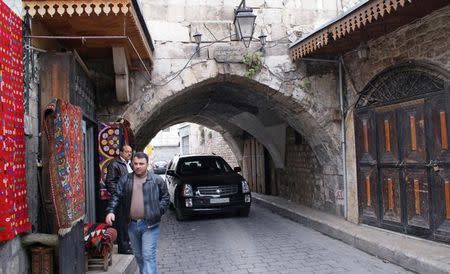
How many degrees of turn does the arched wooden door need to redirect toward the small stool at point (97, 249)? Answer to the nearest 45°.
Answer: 0° — it already faces it

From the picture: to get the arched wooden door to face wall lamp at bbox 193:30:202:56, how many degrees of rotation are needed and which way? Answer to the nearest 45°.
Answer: approximately 45° to its right

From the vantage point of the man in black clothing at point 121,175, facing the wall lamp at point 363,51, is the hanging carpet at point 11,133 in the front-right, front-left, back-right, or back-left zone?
back-right

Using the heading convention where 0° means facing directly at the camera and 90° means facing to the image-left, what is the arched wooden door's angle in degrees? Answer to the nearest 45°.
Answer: approximately 45°

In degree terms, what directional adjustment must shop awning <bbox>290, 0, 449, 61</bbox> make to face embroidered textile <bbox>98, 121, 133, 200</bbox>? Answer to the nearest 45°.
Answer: approximately 45° to its right

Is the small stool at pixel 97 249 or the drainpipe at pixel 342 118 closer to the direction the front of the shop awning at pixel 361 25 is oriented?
the small stool

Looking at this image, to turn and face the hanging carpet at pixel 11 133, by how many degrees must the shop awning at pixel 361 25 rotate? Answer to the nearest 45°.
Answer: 0° — it already faces it

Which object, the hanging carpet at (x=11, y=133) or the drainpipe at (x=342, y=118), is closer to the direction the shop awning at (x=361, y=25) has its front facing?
the hanging carpet

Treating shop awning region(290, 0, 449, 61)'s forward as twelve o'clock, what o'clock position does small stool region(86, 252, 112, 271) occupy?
The small stool is roughly at 12 o'clock from the shop awning.

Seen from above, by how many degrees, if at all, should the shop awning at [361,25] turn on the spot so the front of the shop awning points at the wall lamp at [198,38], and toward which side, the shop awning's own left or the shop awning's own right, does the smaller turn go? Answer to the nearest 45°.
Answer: approximately 45° to the shop awning's own right
